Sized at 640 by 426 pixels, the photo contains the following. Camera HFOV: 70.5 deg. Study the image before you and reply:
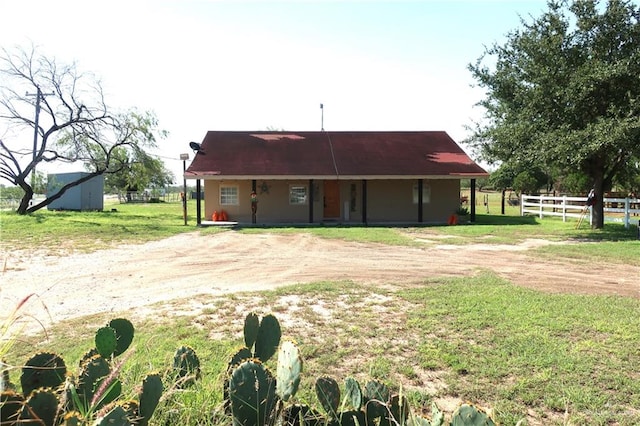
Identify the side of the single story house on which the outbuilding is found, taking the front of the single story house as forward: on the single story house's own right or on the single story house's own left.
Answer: on the single story house's own right

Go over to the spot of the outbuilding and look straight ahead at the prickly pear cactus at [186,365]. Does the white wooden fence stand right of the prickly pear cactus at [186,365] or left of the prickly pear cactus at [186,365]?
left

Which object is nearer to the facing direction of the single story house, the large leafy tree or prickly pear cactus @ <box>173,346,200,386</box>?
the prickly pear cactus

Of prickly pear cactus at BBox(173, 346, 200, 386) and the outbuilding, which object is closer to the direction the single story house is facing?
the prickly pear cactus

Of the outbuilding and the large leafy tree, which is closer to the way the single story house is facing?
the large leafy tree

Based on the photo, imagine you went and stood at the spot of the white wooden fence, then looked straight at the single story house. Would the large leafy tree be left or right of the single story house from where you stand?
left

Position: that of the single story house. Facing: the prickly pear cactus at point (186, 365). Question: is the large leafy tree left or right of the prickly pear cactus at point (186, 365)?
left

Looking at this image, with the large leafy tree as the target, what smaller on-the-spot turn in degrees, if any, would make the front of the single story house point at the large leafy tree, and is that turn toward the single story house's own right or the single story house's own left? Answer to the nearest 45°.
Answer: approximately 45° to the single story house's own left

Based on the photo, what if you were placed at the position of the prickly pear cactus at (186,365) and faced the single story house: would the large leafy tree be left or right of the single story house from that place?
right

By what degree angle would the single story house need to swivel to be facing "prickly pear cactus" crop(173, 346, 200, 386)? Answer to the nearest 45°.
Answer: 0° — it already faces it

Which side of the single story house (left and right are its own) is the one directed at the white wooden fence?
left

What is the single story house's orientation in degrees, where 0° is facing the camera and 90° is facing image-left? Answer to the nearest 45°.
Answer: approximately 0°
